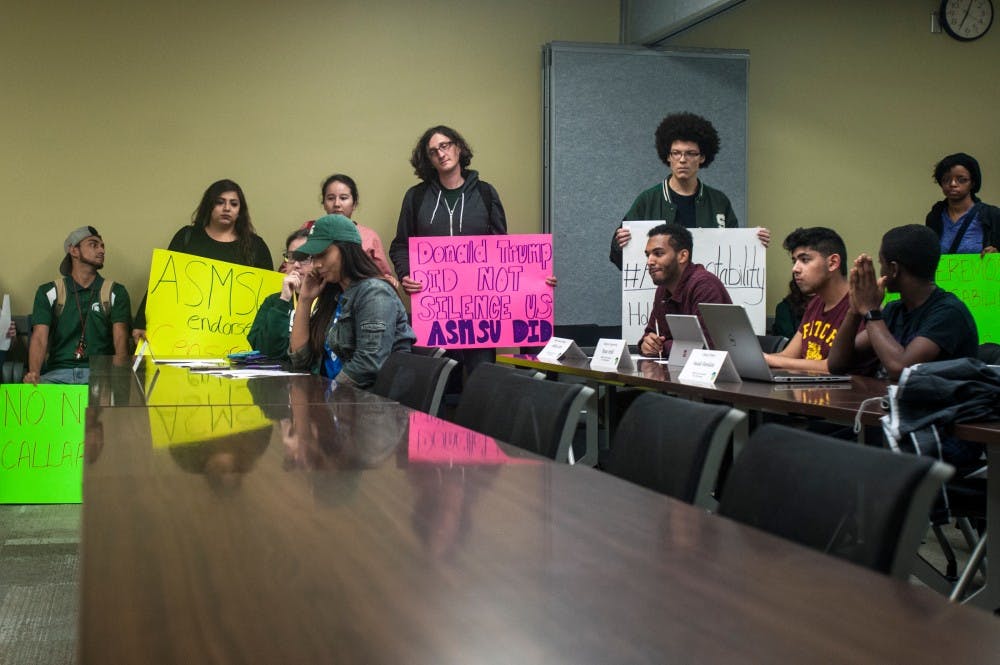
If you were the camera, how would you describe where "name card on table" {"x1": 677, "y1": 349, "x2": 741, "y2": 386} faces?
facing the viewer and to the left of the viewer

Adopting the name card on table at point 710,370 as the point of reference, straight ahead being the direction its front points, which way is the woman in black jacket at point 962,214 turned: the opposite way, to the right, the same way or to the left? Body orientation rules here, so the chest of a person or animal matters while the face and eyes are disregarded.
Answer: the same way

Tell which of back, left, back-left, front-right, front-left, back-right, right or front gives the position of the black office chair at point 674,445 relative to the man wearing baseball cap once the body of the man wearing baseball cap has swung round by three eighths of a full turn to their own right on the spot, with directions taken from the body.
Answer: back-left

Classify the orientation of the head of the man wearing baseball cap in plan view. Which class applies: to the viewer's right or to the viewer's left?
to the viewer's right

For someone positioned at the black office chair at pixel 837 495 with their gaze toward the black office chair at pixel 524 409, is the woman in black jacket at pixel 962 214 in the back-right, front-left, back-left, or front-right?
front-right

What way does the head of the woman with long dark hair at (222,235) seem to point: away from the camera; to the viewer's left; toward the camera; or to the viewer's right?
toward the camera

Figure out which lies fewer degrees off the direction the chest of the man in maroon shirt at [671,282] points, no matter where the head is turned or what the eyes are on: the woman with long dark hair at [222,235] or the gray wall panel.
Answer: the woman with long dark hair

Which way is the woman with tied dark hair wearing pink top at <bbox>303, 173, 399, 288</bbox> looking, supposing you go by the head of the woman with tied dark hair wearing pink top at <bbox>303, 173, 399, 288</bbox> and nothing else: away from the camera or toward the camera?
toward the camera

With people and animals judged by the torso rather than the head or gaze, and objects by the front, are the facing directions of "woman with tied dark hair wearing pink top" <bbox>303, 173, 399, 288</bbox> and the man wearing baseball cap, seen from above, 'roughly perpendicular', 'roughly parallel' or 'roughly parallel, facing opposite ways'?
roughly parallel

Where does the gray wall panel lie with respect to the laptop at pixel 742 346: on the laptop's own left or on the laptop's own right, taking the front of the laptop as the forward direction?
on the laptop's own left

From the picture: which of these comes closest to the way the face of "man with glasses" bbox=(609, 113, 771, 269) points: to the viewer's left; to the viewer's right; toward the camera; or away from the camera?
toward the camera

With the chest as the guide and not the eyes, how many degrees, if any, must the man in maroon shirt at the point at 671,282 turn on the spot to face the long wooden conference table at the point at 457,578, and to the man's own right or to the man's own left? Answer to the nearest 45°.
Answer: approximately 45° to the man's own left

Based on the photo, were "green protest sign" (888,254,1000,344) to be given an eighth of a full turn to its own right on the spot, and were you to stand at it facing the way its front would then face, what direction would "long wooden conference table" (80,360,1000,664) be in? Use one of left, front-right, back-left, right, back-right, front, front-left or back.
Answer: front-left

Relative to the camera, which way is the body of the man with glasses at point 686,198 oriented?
toward the camera

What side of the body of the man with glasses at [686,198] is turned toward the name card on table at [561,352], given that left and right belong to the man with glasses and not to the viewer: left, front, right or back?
front

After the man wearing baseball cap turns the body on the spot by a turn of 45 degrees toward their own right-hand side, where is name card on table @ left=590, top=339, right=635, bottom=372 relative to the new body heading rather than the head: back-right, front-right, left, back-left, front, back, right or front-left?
left

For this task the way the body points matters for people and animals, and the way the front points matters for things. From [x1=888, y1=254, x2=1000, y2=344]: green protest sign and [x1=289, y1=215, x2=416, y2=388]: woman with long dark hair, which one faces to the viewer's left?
the woman with long dark hair
